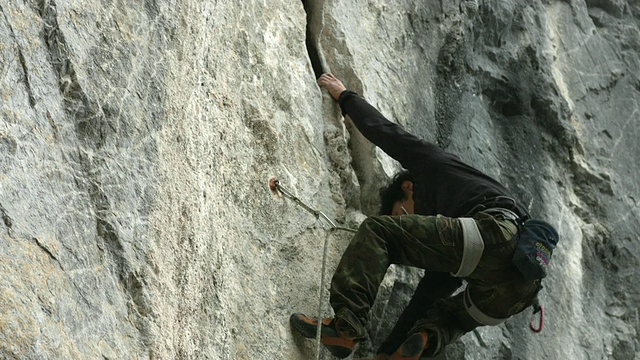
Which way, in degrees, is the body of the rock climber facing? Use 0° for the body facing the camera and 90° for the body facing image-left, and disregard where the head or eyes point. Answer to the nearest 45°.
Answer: approximately 90°

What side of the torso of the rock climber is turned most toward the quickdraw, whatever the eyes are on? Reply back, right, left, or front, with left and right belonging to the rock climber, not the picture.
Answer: front

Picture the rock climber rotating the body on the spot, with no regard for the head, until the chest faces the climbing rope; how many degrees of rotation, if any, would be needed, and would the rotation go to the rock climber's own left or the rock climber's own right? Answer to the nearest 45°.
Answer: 0° — they already face it
